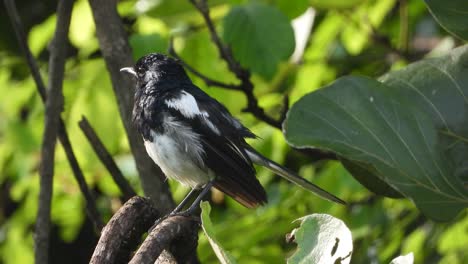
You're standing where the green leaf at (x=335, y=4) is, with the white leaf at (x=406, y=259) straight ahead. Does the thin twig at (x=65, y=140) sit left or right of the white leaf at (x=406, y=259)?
right

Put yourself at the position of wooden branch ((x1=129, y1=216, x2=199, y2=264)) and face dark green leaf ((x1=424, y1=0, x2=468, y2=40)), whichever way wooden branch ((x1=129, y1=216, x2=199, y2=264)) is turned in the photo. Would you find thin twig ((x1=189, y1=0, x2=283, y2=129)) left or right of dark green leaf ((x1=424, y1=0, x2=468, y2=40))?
left

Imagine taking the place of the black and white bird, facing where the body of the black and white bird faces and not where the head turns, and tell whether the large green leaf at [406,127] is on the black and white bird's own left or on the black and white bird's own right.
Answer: on the black and white bird's own left

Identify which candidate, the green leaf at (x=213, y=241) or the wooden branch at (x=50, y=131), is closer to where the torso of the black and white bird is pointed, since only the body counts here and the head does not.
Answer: the wooden branch

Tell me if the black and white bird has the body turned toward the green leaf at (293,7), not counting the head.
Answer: no

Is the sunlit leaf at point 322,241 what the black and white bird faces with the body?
no

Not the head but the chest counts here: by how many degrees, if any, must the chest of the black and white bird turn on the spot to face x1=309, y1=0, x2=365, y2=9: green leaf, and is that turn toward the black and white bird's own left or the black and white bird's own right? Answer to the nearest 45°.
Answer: approximately 135° to the black and white bird's own right

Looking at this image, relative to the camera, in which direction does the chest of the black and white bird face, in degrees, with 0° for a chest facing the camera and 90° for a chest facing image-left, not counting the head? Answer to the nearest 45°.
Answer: approximately 90°

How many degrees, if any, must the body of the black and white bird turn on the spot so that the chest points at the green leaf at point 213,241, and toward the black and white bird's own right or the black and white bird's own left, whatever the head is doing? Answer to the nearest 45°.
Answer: approximately 90° to the black and white bird's own left
